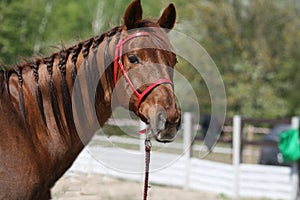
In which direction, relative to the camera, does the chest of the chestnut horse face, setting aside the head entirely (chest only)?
to the viewer's right
